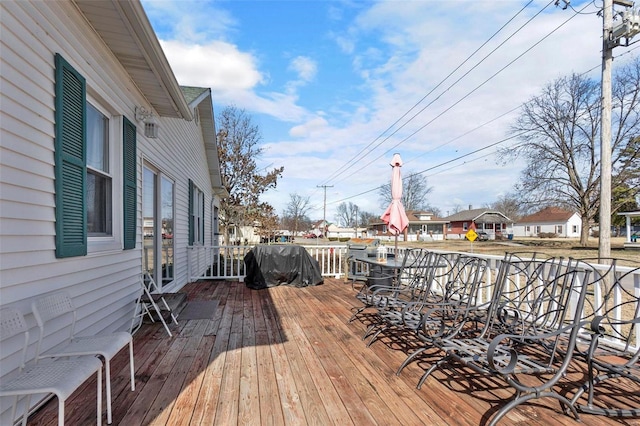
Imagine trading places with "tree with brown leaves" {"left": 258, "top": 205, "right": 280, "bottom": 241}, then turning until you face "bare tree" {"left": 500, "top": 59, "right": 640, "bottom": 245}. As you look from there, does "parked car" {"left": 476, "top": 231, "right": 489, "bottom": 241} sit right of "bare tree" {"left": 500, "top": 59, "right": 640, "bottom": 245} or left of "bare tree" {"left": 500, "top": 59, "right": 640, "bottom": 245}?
left

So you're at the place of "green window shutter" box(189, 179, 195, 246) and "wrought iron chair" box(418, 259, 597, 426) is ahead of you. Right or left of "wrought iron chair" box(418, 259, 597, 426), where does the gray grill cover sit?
left

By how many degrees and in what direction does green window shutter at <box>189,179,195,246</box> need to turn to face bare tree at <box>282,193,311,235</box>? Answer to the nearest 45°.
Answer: approximately 90° to its left

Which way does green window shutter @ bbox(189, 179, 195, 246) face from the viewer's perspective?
to the viewer's right

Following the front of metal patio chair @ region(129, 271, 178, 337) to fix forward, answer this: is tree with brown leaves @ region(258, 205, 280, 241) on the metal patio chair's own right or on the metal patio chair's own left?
on the metal patio chair's own left

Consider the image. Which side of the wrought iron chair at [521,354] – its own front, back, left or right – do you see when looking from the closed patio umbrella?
right

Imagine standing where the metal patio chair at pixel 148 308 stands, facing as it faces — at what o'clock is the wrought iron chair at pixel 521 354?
The wrought iron chair is roughly at 2 o'clock from the metal patio chair.

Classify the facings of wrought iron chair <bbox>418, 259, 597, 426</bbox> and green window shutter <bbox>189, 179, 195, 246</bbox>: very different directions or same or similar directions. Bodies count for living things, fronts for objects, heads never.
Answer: very different directions

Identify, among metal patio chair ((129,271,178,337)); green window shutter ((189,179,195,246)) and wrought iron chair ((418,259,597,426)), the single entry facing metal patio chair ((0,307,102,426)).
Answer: the wrought iron chair

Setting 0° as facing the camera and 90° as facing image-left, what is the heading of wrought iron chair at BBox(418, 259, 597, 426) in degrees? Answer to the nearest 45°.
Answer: approximately 45°
